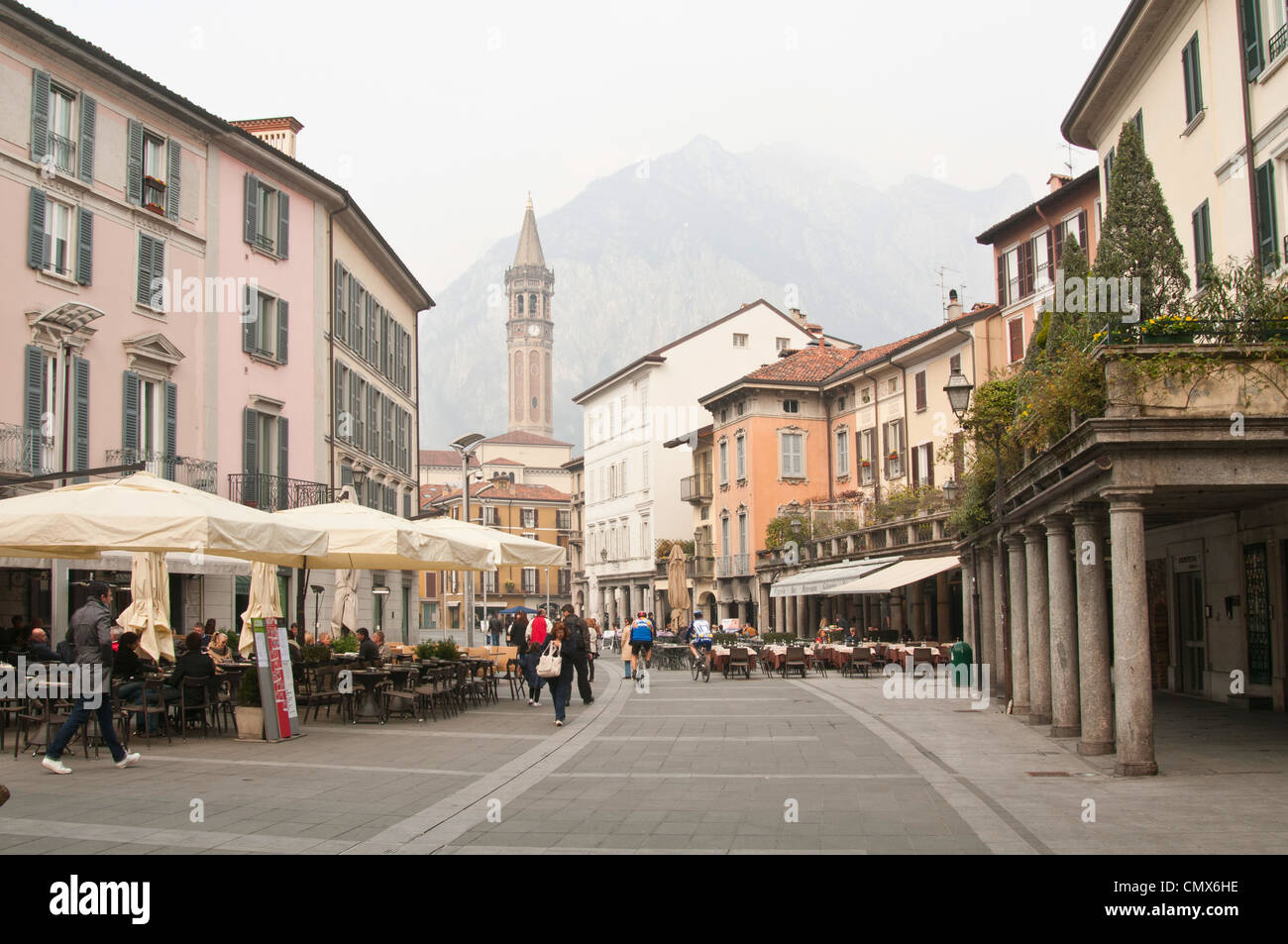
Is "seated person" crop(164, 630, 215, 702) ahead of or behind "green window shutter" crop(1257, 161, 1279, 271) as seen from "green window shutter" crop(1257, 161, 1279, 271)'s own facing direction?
ahead

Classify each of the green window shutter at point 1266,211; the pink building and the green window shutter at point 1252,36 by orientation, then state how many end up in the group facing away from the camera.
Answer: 0

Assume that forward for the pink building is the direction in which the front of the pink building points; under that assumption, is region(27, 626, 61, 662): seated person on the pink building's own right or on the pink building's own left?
on the pink building's own right

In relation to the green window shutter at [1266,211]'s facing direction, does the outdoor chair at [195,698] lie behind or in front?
in front

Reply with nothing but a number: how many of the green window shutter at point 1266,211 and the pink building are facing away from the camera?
0

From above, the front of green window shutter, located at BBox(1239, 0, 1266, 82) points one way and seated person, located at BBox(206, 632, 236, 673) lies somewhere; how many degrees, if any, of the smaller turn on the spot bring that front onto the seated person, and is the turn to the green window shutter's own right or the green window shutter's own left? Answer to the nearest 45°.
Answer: approximately 45° to the green window shutter's own right

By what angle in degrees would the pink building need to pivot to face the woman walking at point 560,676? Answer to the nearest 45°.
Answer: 0° — it already faces them

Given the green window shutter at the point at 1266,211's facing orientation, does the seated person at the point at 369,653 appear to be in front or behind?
in front

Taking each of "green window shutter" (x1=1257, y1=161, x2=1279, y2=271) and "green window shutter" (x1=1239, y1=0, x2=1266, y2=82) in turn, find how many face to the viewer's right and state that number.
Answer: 0

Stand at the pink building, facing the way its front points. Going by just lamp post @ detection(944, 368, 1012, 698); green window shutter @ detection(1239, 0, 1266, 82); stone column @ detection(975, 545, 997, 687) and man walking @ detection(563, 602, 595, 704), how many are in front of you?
4

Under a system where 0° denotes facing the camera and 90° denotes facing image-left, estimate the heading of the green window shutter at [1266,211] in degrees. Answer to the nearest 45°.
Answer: approximately 45°

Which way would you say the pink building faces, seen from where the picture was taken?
facing the viewer and to the right of the viewer

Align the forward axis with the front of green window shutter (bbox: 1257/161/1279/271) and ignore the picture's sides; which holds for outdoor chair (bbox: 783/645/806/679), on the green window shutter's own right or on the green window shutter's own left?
on the green window shutter's own right

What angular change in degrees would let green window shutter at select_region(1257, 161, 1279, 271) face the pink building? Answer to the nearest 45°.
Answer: approximately 45° to its right
